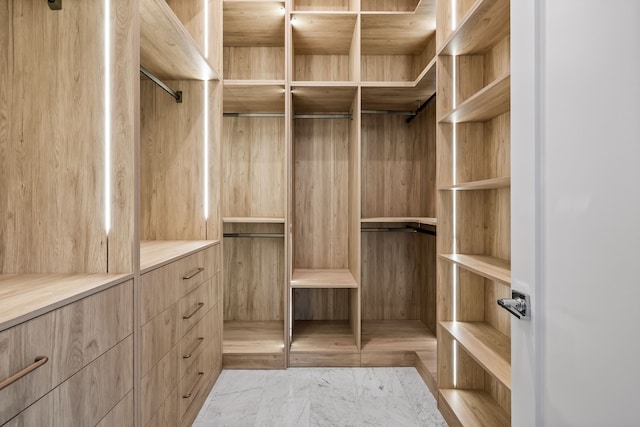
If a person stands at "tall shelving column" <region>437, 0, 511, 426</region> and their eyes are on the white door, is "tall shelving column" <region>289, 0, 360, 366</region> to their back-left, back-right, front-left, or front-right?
back-right

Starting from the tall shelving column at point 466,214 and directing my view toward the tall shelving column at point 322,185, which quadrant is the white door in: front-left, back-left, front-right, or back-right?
back-left

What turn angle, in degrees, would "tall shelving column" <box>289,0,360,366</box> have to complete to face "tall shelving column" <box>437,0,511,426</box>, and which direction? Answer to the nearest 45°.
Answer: approximately 45° to its left

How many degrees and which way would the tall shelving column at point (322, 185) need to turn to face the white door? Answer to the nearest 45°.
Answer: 0° — it already faces it
